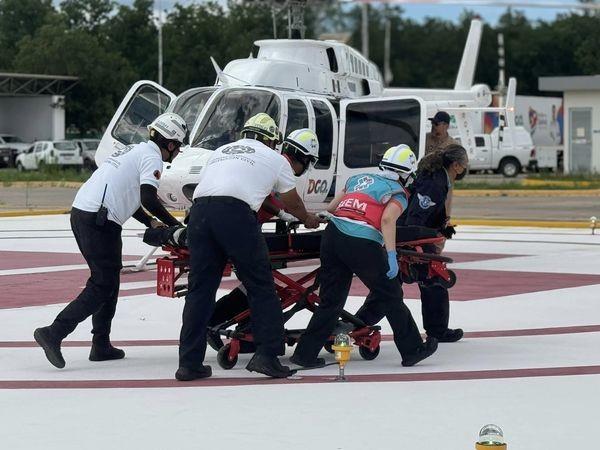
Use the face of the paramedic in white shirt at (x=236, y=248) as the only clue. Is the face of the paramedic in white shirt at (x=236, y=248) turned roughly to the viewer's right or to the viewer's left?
to the viewer's right

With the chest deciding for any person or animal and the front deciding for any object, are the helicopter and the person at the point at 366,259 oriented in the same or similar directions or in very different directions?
very different directions

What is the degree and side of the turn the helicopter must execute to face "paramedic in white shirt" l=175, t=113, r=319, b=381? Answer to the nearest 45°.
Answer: approximately 45° to its left

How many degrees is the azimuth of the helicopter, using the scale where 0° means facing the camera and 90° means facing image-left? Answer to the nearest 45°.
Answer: approximately 45°

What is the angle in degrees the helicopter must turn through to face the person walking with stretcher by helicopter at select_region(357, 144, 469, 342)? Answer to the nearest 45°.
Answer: approximately 45° to its left

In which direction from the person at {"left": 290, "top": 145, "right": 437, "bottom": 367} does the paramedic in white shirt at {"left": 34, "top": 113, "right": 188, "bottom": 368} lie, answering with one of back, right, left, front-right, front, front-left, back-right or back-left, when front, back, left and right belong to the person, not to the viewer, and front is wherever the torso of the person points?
back-left

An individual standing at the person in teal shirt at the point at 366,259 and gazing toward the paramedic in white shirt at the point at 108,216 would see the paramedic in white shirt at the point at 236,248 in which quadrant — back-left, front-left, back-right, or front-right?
front-left

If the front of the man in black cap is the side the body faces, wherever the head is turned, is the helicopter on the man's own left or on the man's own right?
on the man's own right

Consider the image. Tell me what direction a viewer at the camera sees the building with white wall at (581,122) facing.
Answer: facing the viewer

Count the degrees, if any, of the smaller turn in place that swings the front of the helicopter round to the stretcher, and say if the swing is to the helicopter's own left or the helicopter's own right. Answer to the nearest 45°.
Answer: approximately 45° to the helicopter's own left
